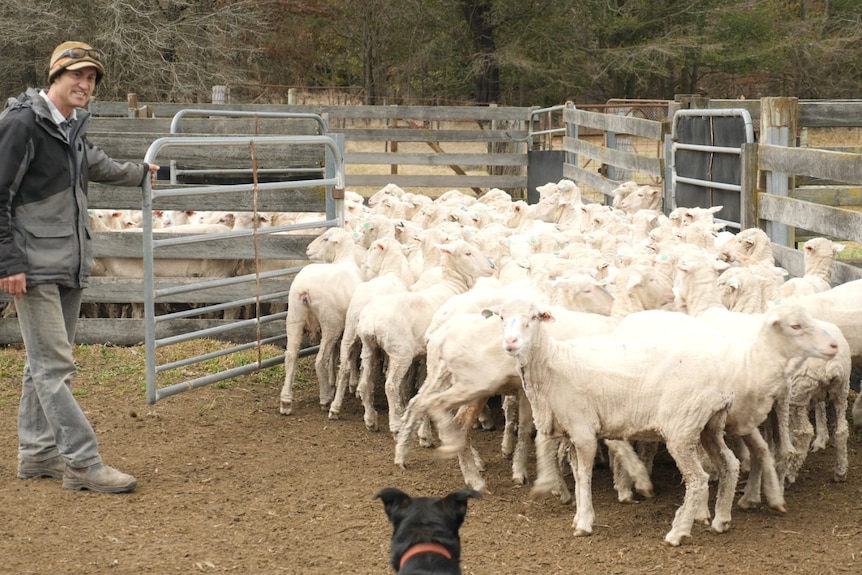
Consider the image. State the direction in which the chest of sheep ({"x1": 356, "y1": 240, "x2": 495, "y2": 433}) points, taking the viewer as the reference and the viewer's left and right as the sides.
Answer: facing away from the viewer and to the right of the viewer

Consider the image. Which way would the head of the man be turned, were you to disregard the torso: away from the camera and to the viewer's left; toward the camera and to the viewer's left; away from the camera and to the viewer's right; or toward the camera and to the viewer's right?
toward the camera and to the viewer's right

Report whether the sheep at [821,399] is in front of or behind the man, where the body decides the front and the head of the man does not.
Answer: in front

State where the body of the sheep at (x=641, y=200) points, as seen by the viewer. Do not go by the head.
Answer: to the viewer's left

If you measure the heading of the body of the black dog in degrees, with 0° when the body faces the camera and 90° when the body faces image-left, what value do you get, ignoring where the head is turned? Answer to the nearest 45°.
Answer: approximately 180°

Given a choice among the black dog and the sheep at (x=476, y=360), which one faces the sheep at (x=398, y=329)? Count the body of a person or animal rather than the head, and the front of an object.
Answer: the black dog

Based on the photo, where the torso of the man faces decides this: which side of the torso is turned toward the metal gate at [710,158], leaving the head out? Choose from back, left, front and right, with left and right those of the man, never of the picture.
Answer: left

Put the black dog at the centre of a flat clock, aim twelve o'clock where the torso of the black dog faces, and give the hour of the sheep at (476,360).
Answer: The sheep is roughly at 12 o'clock from the black dog.

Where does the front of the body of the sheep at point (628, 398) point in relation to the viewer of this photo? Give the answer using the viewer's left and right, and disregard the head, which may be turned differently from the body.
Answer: facing to the left of the viewer
